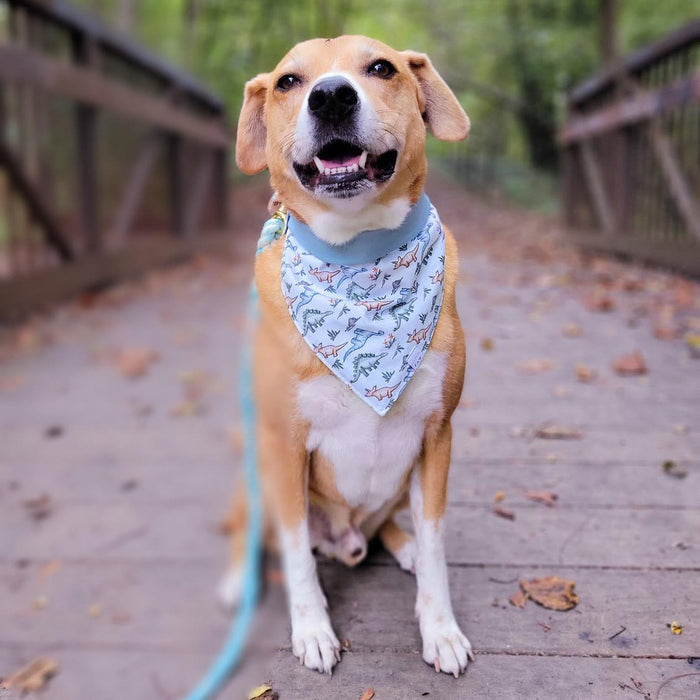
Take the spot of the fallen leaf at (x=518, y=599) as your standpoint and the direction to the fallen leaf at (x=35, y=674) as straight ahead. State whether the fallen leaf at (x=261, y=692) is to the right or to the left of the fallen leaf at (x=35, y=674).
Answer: left

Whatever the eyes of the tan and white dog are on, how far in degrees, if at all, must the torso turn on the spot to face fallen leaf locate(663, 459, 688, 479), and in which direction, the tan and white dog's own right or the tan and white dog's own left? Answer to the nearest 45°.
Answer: approximately 135° to the tan and white dog's own left

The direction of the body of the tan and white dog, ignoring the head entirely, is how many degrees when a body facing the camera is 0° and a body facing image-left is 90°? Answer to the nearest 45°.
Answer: approximately 0°

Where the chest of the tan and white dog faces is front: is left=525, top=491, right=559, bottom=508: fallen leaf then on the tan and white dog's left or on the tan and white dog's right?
on the tan and white dog's left

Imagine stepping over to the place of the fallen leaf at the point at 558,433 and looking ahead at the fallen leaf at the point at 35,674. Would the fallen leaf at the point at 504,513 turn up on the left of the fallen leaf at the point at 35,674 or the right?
left

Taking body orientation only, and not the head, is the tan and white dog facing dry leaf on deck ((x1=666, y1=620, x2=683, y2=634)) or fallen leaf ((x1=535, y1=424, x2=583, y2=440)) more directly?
the dry leaf on deck
